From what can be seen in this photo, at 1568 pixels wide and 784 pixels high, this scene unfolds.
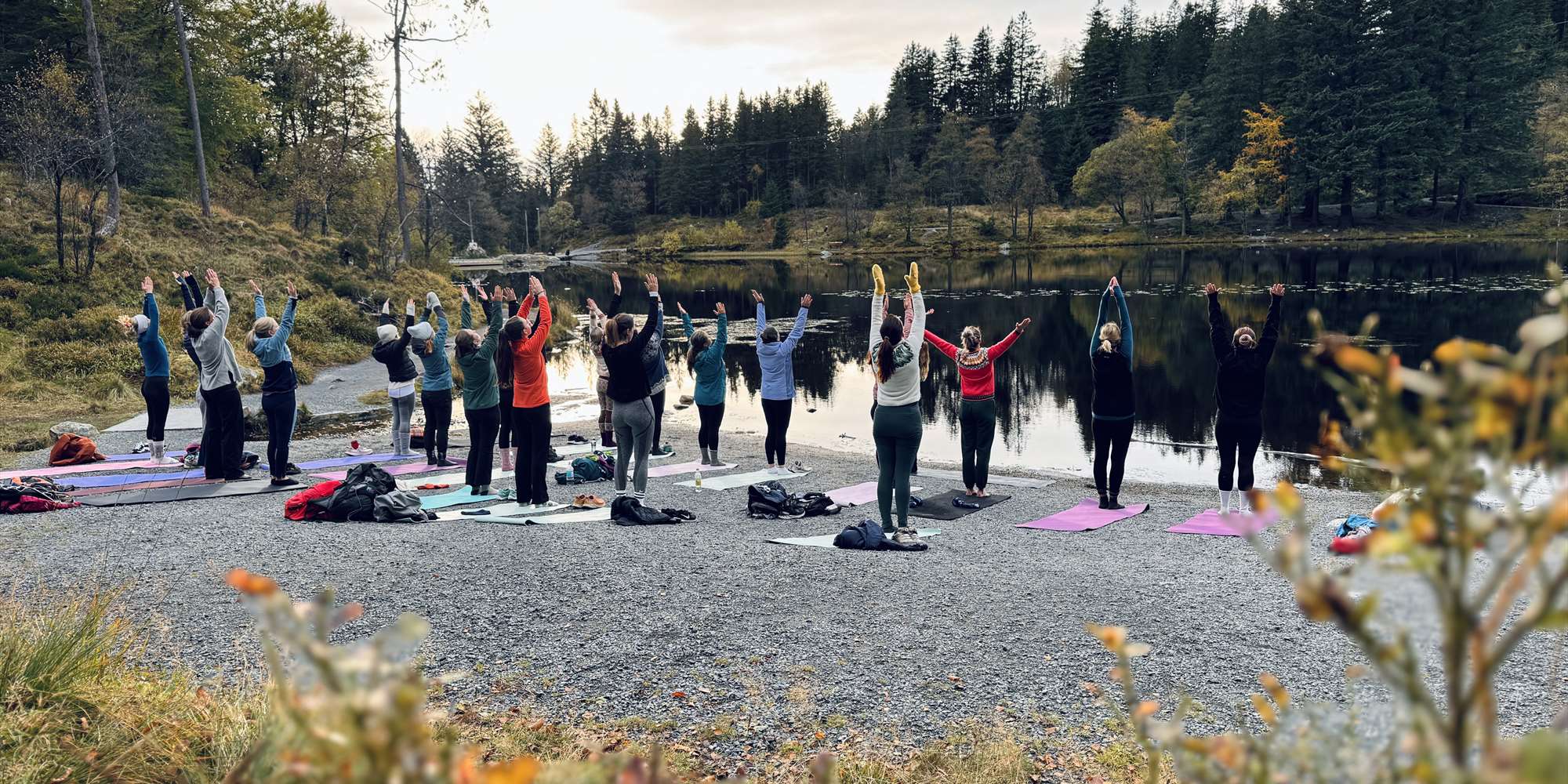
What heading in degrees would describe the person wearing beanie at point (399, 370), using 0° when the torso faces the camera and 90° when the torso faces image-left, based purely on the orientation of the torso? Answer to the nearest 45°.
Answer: approximately 225°

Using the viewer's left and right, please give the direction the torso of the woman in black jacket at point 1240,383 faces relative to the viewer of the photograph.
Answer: facing away from the viewer

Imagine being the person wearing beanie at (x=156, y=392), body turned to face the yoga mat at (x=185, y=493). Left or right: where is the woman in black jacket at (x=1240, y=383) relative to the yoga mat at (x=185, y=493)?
left

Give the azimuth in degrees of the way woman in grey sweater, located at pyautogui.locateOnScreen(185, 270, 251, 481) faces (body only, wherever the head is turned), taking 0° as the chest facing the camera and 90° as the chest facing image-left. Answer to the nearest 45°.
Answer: approximately 225°

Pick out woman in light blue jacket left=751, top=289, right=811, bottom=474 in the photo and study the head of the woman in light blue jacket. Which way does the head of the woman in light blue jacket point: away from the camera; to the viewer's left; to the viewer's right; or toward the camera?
away from the camera

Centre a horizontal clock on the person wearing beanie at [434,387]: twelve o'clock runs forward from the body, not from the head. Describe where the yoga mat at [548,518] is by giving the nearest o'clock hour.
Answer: The yoga mat is roughly at 4 o'clock from the person wearing beanie.

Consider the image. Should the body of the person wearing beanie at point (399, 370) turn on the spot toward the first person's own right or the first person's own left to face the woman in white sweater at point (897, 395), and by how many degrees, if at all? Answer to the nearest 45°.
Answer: approximately 90° to the first person's own right

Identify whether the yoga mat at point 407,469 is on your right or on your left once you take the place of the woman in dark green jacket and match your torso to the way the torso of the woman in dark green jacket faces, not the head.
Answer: on your left

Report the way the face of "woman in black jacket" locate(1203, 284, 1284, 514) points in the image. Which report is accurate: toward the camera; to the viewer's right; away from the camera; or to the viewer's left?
away from the camera

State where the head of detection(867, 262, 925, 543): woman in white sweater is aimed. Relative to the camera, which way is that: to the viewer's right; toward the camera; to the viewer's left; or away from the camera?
away from the camera

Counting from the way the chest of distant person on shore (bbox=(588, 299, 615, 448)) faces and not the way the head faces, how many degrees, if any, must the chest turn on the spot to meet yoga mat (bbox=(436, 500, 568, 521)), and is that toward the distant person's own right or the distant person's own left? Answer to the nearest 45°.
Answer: approximately 180°

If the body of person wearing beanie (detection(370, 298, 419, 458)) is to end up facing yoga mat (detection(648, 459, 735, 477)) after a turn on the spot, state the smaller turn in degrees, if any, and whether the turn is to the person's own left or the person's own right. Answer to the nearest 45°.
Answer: approximately 45° to the person's own right

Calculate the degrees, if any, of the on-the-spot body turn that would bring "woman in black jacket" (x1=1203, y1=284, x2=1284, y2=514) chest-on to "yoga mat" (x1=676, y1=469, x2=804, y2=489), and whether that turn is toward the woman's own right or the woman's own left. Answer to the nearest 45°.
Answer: approximately 90° to the woman's own left

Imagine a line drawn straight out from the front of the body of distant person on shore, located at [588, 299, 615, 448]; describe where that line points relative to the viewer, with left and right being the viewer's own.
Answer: facing away from the viewer

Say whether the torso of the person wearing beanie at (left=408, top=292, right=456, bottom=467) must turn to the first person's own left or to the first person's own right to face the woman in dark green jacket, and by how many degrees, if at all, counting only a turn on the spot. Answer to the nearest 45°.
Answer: approximately 135° to the first person's own right
